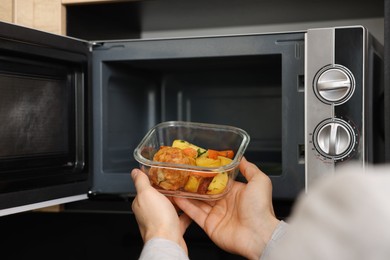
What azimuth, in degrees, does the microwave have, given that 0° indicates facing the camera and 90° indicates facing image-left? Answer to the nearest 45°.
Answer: approximately 0°
